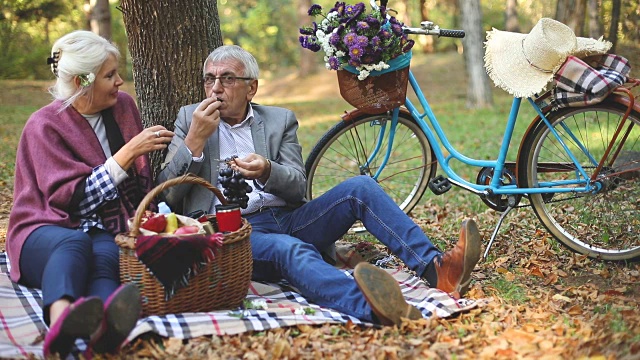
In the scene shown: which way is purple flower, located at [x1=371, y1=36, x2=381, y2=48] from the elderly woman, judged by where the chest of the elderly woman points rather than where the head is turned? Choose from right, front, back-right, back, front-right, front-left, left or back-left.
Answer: front-left

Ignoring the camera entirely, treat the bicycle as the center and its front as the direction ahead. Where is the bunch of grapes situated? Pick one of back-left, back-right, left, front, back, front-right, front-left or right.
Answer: front-left

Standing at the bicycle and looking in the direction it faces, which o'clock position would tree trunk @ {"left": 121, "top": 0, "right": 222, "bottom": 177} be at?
The tree trunk is roughly at 12 o'clock from the bicycle.

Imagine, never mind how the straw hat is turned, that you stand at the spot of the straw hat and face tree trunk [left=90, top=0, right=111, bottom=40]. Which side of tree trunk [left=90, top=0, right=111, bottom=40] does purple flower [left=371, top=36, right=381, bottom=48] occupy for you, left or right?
left

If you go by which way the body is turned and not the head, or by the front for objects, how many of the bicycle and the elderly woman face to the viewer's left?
1

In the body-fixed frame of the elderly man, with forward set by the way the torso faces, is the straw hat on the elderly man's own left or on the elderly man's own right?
on the elderly man's own left

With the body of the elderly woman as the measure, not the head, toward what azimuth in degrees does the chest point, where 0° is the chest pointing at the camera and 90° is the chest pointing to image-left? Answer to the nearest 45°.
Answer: approximately 315°

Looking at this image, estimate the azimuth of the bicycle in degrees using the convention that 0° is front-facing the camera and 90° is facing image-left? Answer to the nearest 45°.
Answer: approximately 90°

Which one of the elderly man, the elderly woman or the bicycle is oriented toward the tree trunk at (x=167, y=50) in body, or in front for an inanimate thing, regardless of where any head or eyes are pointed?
the bicycle

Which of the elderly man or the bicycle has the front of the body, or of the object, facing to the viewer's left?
the bicycle

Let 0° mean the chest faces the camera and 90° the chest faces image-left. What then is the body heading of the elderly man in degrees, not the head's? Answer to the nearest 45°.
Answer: approximately 315°

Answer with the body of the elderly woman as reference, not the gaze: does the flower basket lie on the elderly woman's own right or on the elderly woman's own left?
on the elderly woman's own left

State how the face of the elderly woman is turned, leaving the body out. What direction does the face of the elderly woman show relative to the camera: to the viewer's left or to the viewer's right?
to the viewer's right

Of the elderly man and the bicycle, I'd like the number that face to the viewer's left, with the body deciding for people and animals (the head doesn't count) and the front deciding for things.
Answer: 1

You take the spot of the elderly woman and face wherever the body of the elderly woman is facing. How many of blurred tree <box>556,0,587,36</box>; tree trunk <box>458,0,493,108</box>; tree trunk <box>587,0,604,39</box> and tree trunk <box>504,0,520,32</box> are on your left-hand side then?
4
